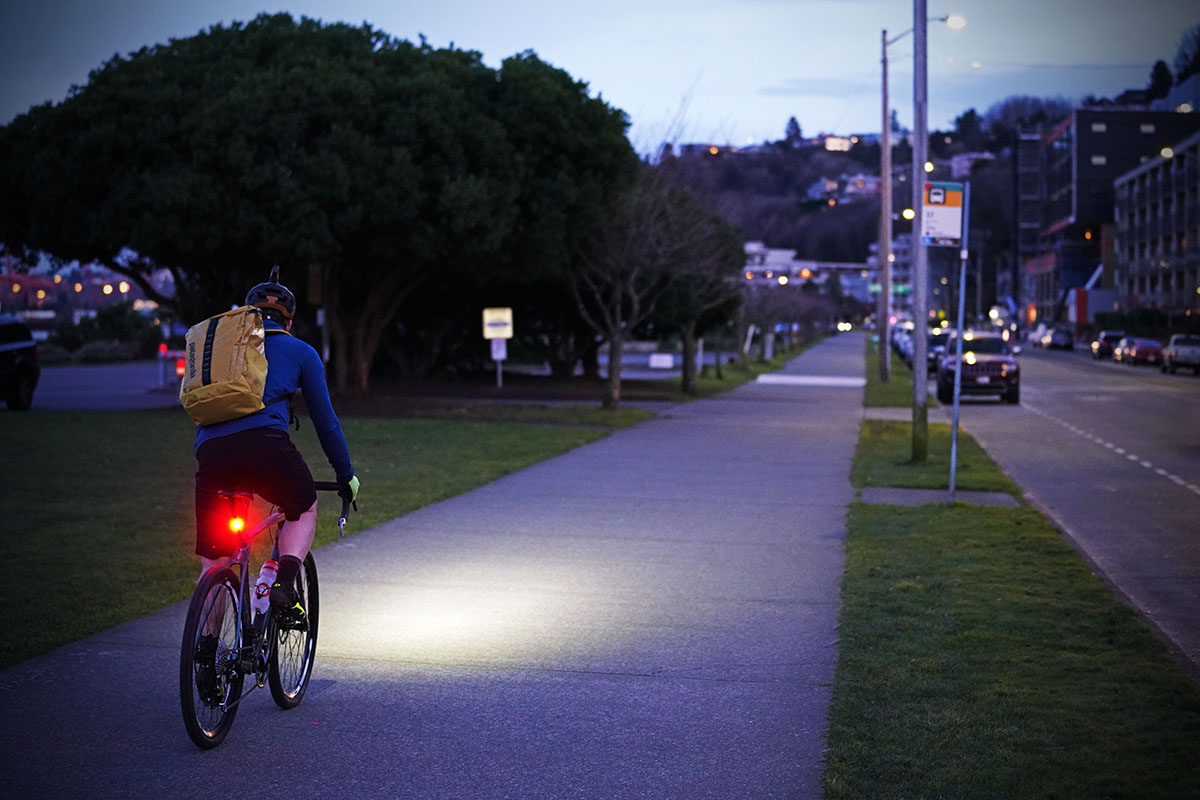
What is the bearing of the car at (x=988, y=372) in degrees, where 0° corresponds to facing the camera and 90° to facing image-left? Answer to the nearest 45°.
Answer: approximately 0°

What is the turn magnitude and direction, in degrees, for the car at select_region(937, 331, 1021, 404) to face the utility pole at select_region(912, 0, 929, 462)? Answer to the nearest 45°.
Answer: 0° — it already faces it

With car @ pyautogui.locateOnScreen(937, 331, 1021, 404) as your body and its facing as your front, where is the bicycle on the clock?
The bicycle is roughly at 12 o'clock from the car.

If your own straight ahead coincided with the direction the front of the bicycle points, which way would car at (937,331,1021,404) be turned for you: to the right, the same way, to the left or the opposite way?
the opposite way

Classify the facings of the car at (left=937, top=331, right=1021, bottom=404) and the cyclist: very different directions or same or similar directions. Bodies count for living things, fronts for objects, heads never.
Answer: very different directions

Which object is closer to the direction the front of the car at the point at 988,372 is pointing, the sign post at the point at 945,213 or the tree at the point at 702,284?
the sign post

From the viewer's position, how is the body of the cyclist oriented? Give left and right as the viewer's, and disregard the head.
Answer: facing away from the viewer and to the right of the viewer

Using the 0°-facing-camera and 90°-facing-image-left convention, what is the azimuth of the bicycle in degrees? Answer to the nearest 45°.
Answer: approximately 225°

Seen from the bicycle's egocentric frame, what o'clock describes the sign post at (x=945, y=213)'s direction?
The sign post is roughly at 12 o'clock from the bicycle.

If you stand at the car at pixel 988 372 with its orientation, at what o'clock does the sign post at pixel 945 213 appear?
The sign post is roughly at 12 o'clock from the car.

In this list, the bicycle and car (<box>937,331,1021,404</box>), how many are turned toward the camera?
1

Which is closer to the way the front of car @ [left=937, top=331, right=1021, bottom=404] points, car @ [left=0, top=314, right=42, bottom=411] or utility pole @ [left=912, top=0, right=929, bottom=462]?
the utility pole

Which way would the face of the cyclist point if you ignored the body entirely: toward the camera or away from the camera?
away from the camera
